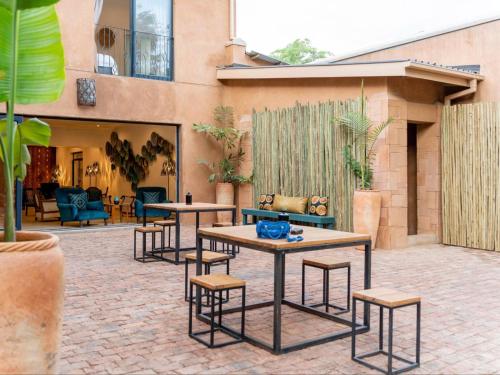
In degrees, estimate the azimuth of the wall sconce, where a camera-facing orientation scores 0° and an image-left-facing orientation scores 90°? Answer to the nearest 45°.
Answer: approximately 0°

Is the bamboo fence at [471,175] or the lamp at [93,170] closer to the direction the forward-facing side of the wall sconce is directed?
the bamboo fence

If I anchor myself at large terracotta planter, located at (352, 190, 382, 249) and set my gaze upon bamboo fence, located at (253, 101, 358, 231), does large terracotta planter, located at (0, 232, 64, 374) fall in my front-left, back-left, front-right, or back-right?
back-left

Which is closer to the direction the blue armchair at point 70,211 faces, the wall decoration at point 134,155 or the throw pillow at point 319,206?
the throw pillow

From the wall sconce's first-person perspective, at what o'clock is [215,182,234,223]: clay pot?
The clay pot is roughly at 9 o'clock from the wall sconce.

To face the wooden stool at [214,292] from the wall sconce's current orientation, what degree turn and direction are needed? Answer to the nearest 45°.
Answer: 0° — it already faces it
